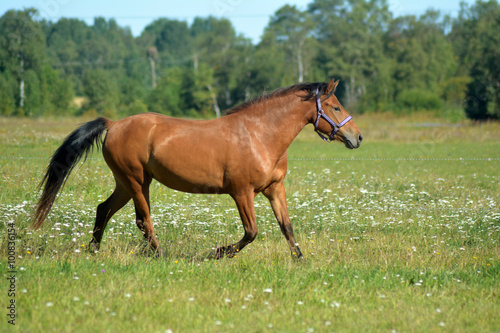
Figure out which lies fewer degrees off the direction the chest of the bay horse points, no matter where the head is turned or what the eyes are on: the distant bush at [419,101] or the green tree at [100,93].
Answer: the distant bush

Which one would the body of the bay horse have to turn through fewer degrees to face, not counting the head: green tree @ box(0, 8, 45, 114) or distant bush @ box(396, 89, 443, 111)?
the distant bush

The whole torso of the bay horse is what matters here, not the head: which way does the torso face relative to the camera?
to the viewer's right
